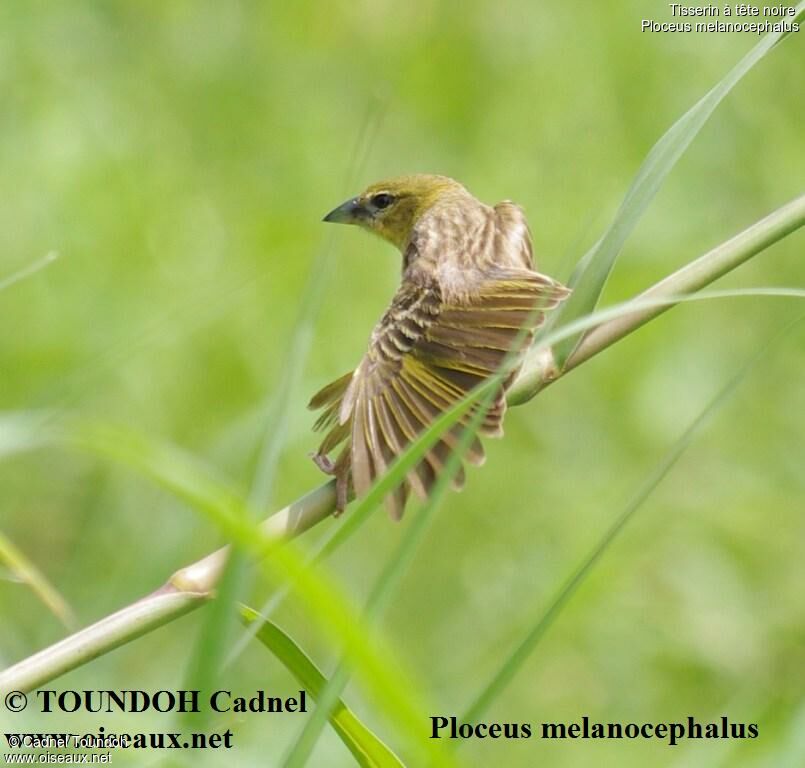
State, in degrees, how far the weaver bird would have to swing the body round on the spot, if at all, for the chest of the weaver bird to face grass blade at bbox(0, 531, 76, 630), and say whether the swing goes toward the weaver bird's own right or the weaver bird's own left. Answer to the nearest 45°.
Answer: approximately 45° to the weaver bird's own left

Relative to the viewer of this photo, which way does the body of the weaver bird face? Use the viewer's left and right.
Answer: facing to the left of the viewer

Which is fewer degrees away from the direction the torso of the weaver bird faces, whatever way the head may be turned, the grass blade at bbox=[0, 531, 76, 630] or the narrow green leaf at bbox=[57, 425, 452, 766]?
the grass blade
